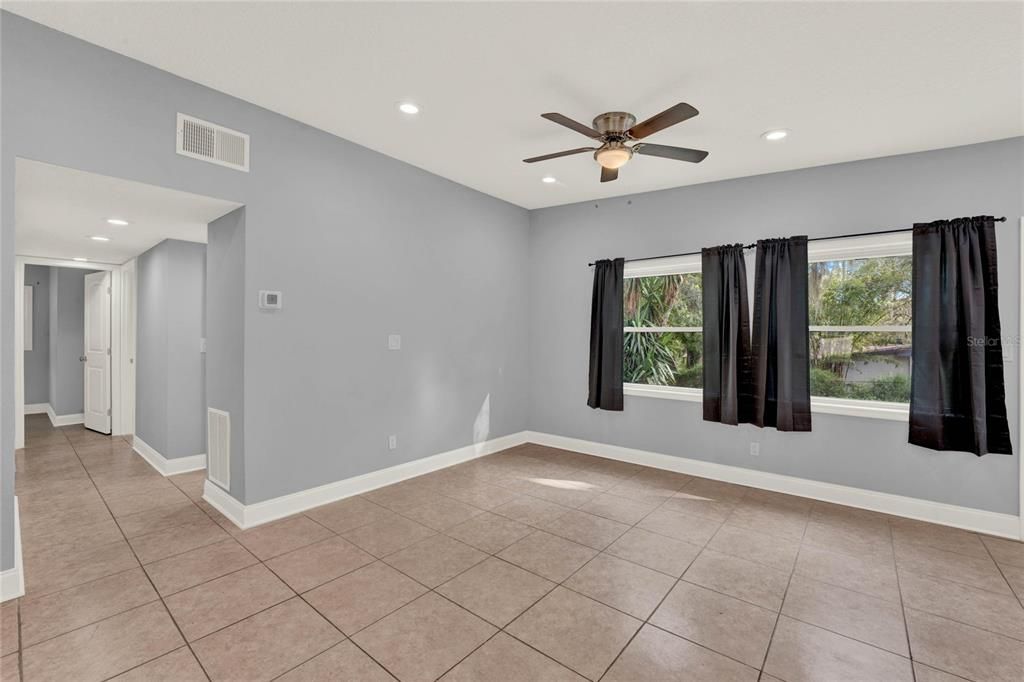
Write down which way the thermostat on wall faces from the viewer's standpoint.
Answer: facing the viewer and to the right of the viewer

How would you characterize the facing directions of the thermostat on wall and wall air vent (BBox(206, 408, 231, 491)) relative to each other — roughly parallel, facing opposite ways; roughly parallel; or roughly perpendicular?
roughly perpendicular

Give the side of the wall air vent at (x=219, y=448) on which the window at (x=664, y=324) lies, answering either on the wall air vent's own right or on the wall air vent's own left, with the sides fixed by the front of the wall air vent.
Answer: on the wall air vent's own left

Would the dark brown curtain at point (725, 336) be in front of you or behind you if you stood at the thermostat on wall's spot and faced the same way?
in front

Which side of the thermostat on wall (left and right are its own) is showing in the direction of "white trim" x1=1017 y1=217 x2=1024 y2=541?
front

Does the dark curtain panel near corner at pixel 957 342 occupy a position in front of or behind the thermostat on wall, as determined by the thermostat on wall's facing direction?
in front

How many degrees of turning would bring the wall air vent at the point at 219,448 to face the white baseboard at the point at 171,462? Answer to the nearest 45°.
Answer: approximately 135° to its right

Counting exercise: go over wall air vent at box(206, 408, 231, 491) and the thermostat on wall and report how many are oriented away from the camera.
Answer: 0
